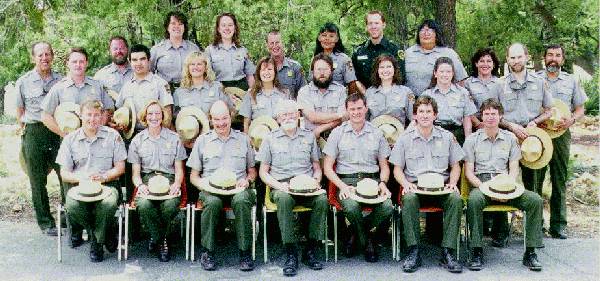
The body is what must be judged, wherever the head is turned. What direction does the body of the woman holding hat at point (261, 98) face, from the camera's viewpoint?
toward the camera

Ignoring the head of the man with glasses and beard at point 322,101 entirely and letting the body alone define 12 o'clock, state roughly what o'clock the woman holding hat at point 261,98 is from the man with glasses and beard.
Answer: The woman holding hat is roughly at 3 o'clock from the man with glasses and beard.

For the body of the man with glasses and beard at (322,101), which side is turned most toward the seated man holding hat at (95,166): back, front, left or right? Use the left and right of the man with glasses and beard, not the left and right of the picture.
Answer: right

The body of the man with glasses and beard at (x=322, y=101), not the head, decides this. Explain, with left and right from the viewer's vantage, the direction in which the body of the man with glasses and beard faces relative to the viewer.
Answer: facing the viewer

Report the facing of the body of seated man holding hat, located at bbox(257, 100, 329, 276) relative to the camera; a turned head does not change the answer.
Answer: toward the camera

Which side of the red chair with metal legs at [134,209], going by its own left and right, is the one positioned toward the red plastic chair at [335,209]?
left

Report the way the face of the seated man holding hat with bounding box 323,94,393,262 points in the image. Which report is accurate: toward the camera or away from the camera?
toward the camera

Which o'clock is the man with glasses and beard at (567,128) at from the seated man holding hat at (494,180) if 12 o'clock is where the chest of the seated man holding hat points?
The man with glasses and beard is roughly at 7 o'clock from the seated man holding hat.

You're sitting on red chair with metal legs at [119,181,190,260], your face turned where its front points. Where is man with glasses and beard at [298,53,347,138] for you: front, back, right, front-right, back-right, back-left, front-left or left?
left

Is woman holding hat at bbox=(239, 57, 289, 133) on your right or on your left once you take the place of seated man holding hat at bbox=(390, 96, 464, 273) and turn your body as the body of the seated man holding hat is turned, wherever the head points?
on your right

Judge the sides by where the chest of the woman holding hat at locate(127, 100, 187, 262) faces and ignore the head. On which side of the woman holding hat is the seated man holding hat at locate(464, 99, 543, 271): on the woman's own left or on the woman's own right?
on the woman's own left
